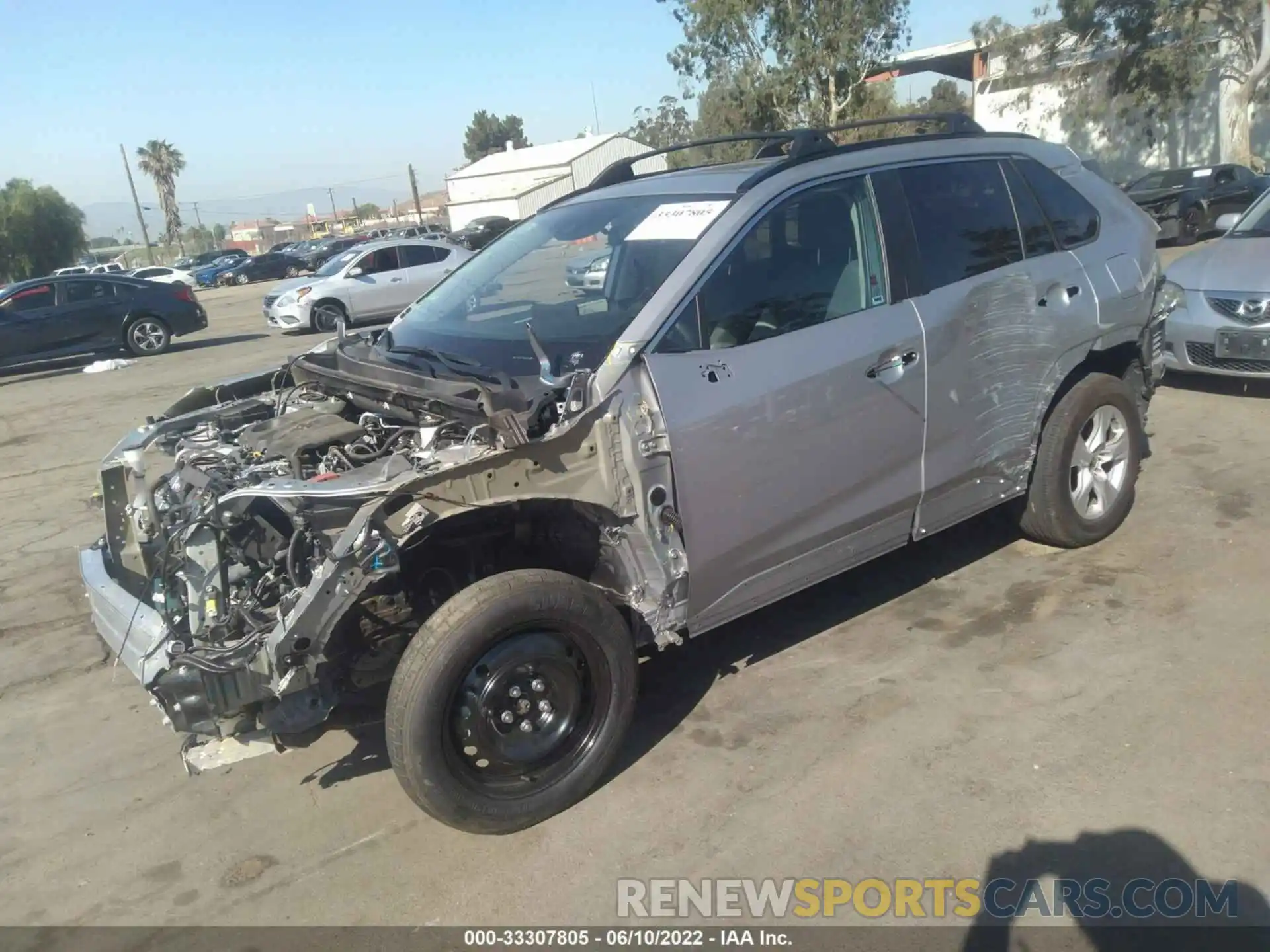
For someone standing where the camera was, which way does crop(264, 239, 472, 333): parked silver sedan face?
facing the viewer and to the left of the viewer

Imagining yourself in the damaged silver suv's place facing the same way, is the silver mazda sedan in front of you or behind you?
behind

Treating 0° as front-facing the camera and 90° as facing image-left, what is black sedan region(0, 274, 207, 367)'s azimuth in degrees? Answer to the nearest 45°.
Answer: approximately 90°

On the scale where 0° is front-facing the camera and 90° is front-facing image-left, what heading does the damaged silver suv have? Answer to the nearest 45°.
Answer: approximately 45°

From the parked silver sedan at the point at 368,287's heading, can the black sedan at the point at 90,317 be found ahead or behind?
ahead

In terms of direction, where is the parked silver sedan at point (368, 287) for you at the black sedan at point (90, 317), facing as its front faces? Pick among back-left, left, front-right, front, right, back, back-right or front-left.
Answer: back

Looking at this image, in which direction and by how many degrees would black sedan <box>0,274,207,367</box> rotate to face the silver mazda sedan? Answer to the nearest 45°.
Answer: approximately 135° to its left

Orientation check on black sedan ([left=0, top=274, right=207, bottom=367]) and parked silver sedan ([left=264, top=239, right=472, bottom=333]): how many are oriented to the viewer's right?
0

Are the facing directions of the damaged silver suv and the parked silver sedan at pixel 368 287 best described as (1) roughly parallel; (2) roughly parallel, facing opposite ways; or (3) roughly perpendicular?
roughly parallel

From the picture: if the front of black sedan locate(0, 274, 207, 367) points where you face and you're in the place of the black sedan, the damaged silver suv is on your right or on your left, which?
on your left

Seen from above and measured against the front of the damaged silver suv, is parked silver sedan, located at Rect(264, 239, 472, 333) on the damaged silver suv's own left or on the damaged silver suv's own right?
on the damaged silver suv's own right

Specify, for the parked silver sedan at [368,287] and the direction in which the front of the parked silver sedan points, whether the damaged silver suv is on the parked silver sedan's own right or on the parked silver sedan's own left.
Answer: on the parked silver sedan's own left

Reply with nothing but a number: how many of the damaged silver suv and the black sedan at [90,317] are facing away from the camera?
0

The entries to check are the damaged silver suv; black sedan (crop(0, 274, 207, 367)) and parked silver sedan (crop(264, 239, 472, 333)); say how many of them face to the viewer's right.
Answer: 0

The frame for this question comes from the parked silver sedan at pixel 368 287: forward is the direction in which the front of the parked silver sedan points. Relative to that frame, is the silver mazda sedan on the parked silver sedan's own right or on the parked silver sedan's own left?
on the parked silver sedan's own left

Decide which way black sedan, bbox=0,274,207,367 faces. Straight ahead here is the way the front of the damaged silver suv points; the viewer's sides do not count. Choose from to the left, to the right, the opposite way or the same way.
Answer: the same way
